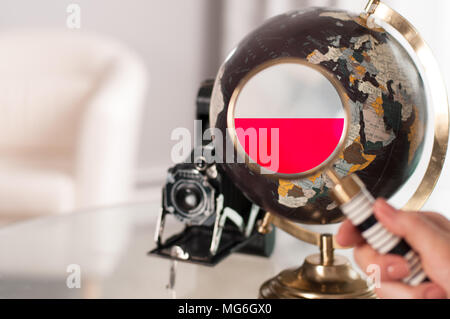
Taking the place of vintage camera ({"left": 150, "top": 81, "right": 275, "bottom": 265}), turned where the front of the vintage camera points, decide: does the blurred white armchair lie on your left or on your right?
on your right

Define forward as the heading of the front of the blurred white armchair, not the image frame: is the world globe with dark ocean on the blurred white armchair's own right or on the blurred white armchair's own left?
on the blurred white armchair's own left

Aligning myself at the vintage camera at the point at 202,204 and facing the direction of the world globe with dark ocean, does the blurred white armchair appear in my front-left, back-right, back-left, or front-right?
back-left
